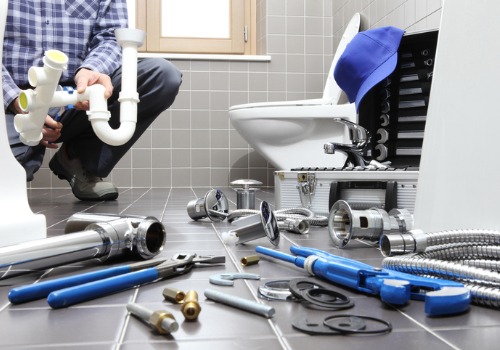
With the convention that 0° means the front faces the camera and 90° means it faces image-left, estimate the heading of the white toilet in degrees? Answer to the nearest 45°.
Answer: approximately 90°

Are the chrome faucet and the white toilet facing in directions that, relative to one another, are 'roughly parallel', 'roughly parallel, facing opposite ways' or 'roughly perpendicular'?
roughly parallel

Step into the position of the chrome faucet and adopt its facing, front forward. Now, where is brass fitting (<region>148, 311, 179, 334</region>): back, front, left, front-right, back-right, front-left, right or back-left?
left

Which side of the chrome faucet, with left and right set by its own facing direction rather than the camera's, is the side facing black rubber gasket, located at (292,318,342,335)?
left

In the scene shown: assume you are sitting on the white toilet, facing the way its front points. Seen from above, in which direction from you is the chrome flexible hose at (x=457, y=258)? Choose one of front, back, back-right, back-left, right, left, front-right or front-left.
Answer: left

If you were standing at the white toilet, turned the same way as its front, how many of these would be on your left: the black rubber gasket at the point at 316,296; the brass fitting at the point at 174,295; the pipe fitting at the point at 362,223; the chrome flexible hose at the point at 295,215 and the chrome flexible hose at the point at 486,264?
5

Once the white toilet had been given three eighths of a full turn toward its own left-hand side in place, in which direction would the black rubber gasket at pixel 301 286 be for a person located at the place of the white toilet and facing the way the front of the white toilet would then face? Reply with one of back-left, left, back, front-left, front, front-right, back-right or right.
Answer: front-right

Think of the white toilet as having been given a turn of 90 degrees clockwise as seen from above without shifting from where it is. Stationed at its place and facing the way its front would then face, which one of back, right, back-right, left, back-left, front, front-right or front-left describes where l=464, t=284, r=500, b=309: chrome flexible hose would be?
back

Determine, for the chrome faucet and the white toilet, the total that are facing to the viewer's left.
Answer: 2

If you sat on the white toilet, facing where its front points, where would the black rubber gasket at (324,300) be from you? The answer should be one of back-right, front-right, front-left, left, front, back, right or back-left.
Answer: left

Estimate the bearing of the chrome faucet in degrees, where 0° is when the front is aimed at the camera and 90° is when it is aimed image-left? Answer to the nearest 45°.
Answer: approximately 90°

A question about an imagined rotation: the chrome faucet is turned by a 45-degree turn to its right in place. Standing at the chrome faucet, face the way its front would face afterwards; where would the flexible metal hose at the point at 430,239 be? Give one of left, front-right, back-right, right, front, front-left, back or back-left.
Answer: back-left

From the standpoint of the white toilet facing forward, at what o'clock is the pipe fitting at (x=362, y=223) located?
The pipe fitting is roughly at 9 o'clock from the white toilet.

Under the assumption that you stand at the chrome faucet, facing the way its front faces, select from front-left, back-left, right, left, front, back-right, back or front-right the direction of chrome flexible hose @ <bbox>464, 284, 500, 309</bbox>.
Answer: left

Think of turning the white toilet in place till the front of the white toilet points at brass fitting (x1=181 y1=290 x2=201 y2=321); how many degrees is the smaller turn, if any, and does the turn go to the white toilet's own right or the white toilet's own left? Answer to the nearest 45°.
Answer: approximately 90° to the white toilet's own left
